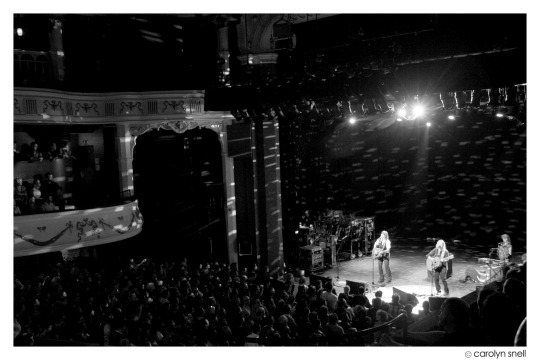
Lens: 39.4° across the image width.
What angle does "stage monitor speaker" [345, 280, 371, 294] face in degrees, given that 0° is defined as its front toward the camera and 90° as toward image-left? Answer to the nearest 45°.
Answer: approximately 225°

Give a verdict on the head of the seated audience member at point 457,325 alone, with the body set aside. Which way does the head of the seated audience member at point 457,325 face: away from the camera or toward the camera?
away from the camera

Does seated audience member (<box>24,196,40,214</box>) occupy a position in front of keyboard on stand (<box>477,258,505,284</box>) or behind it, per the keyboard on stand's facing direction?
behind

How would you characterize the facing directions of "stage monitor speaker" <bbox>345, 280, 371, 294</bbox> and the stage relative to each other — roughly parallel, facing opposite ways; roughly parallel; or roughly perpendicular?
roughly parallel, facing opposite ways

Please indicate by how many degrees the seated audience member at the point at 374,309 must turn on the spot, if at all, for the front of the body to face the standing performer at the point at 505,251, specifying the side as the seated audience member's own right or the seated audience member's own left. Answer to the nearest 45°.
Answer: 0° — they already face them

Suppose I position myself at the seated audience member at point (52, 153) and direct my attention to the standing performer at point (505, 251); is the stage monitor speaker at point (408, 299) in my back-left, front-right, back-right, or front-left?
front-right

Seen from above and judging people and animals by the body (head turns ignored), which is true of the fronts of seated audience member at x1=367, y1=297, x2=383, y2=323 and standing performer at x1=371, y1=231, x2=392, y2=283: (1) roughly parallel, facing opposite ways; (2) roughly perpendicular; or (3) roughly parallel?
roughly parallel, facing opposite ways

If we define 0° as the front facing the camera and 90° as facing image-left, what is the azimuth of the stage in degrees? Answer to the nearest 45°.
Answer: approximately 45°

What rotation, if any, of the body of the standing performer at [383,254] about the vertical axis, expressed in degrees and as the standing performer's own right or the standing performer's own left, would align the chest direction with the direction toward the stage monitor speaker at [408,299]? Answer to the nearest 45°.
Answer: approximately 45° to the standing performer's own left

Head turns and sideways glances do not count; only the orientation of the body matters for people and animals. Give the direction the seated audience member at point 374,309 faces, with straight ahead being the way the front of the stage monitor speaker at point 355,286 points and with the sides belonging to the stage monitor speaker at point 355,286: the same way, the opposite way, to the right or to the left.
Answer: the same way

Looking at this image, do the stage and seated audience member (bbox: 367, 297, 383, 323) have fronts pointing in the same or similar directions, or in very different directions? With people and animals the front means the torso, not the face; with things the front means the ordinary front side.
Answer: very different directions
